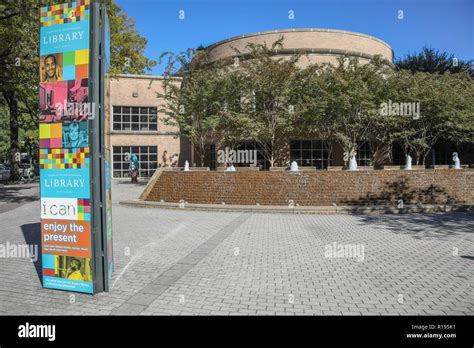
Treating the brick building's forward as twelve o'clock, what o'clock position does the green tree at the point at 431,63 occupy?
The green tree is roughly at 8 o'clock from the brick building.

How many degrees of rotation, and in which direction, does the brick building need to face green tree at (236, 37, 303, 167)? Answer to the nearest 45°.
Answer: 0° — it already faces it

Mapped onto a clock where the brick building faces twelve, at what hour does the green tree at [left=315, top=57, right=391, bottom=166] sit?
The green tree is roughly at 11 o'clock from the brick building.

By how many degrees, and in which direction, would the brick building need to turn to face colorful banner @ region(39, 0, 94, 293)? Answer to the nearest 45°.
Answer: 0° — it already faces it

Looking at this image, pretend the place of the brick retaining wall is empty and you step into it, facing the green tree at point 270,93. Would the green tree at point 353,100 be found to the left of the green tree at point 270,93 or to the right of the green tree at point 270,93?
right

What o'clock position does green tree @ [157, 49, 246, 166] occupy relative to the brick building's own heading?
The green tree is roughly at 12 o'clock from the brick building.

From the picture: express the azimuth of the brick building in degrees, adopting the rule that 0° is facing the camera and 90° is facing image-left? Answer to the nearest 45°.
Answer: approximately 0°
